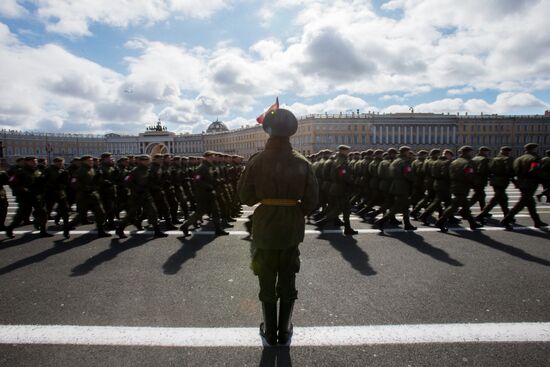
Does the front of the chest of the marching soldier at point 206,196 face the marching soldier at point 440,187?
yes

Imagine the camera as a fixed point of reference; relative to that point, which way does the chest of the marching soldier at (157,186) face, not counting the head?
to the viewer's right

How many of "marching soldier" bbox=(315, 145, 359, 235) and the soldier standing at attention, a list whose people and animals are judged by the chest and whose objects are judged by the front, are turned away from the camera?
1

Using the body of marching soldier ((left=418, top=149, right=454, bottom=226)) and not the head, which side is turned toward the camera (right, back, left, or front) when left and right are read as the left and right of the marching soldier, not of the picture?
right

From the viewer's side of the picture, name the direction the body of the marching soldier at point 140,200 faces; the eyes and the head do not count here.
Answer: to the viewer's right

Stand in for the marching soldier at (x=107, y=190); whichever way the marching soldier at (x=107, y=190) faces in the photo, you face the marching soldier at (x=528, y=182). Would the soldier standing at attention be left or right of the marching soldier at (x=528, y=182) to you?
right

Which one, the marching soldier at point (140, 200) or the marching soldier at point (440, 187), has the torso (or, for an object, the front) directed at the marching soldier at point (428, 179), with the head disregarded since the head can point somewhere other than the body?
the marching soldier at point (140, 200)

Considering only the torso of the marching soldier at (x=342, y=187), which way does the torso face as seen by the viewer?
to the viewer's right

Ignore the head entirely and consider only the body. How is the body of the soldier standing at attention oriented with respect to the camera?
away from the camera

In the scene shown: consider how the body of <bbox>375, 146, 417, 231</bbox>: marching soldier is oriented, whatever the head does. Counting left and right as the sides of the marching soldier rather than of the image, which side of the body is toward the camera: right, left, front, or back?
right
